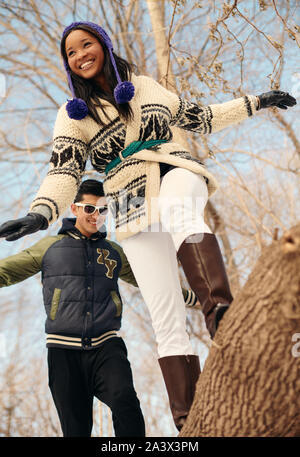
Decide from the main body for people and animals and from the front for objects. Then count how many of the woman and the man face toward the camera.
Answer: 2

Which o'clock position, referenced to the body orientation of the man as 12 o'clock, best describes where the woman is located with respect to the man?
The woman is roughly at 11 o'clock from the man.

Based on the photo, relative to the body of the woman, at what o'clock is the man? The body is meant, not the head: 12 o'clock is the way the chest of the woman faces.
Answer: The man is roughly at 5 o'clock from the woman.
